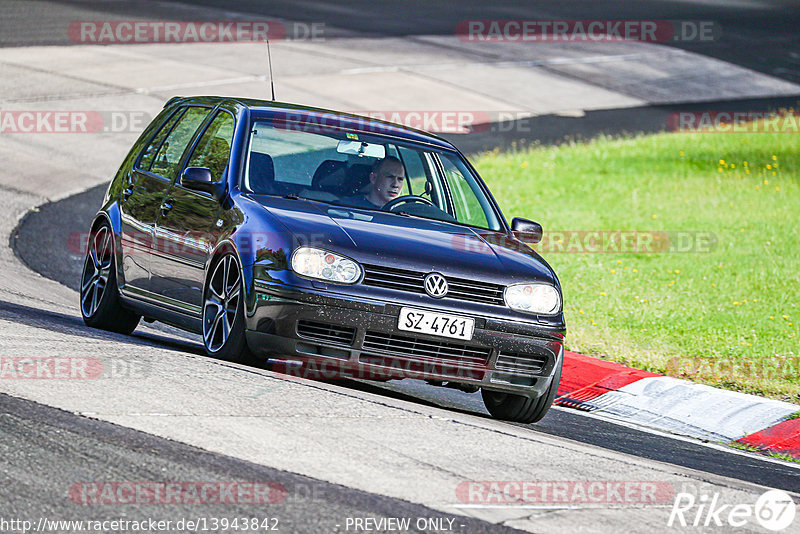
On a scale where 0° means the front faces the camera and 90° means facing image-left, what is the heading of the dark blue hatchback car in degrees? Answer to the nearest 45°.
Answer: approximately 315°
